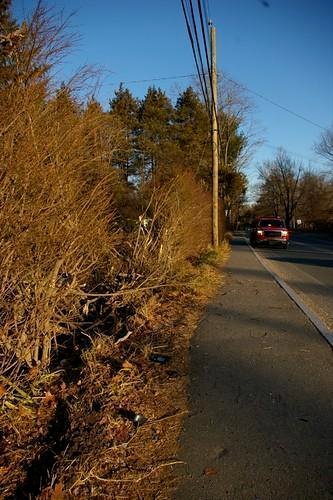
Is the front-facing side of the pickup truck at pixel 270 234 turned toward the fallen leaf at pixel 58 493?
yes

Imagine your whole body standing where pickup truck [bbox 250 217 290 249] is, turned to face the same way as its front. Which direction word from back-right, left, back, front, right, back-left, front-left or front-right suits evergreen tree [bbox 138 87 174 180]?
back-right

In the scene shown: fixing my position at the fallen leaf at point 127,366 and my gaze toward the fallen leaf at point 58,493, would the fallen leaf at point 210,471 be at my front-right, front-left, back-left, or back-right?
front-left

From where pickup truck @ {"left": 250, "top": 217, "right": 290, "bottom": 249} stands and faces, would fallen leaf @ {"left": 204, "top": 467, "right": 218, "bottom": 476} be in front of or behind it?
in front

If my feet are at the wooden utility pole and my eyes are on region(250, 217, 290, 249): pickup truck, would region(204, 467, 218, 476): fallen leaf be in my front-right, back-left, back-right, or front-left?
back-right

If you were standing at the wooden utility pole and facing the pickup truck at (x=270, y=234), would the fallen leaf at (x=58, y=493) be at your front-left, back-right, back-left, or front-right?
back-right

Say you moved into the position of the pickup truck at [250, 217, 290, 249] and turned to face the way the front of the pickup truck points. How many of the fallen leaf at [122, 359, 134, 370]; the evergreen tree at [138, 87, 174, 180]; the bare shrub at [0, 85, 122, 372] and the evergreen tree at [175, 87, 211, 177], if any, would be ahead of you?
2

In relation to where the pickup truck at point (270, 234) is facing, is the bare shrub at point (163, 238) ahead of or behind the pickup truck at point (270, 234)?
ahead

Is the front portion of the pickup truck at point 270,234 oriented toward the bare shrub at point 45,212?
yes

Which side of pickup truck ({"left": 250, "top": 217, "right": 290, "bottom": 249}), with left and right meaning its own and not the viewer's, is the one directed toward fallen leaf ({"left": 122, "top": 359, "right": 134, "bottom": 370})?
front

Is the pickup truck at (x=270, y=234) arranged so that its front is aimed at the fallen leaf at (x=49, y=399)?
yes

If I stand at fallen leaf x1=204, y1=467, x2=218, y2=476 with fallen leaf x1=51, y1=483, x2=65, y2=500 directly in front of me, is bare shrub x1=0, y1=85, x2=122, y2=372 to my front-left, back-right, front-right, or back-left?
front-right

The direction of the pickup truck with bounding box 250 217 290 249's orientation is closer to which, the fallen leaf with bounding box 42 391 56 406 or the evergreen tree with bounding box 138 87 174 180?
the fallen leaf

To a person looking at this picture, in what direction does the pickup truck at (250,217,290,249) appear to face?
facing the viewer

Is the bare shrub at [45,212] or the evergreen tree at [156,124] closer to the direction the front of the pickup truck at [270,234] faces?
the bare shrub

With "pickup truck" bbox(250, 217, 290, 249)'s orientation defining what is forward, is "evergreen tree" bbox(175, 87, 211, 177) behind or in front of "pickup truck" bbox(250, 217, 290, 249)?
behind
